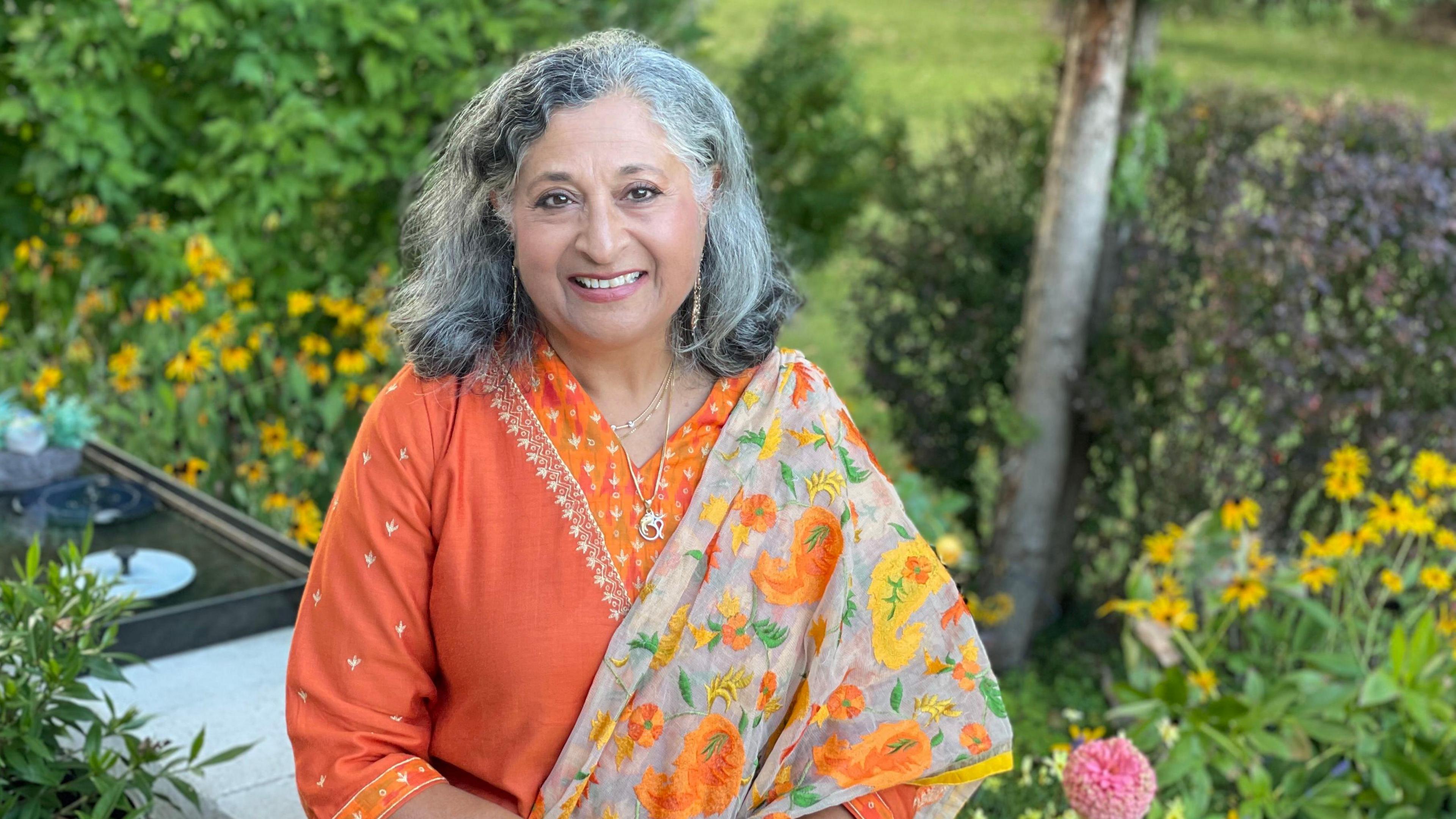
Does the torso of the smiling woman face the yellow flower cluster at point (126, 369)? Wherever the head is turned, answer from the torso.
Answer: no

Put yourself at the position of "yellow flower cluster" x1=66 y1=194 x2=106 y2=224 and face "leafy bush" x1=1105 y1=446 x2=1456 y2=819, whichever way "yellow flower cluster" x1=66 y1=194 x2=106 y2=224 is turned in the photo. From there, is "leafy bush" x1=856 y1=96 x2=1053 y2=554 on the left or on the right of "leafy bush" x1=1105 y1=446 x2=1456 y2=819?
left

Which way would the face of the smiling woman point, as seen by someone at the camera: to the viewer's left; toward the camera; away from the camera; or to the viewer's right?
toward the camera

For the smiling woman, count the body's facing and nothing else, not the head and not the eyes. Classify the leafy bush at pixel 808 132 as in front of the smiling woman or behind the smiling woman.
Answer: behind

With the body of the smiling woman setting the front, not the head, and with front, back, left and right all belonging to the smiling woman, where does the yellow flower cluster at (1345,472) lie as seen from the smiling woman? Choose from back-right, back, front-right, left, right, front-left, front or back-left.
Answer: back-left

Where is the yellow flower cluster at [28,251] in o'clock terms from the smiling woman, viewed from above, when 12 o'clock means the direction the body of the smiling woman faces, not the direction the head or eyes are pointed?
The yellow flower cluster is roughly at 5 o'clock from the smiling woman.

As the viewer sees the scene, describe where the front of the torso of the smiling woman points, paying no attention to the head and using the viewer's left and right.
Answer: facing the viewer

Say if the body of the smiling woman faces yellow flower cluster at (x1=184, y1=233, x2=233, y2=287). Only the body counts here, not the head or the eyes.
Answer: no

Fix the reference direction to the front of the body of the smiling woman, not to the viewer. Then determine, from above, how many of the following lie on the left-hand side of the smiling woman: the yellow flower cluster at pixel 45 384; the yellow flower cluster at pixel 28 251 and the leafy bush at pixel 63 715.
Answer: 0

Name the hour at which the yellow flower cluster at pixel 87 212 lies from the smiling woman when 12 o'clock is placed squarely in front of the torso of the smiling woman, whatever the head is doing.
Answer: The yellow flower cluster is roughly at 5 o'clock from the smiling woman.

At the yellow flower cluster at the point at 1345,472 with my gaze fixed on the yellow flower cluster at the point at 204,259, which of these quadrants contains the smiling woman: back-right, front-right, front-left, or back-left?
front-left

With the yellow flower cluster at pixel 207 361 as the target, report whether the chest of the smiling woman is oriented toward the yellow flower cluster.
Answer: no

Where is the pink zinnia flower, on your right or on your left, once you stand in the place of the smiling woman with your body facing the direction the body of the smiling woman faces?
on your left

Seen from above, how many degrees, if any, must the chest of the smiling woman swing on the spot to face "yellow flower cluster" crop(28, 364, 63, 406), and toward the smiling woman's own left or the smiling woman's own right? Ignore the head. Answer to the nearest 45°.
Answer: approximately 135° to the smiling woman's own right

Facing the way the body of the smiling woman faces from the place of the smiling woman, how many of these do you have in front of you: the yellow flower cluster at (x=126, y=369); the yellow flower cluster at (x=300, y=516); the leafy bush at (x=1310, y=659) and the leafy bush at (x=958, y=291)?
0

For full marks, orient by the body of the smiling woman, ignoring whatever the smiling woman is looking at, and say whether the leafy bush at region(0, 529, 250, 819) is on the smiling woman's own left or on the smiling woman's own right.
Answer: on the smiling woman's own right

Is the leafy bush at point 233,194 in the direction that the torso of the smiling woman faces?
no
